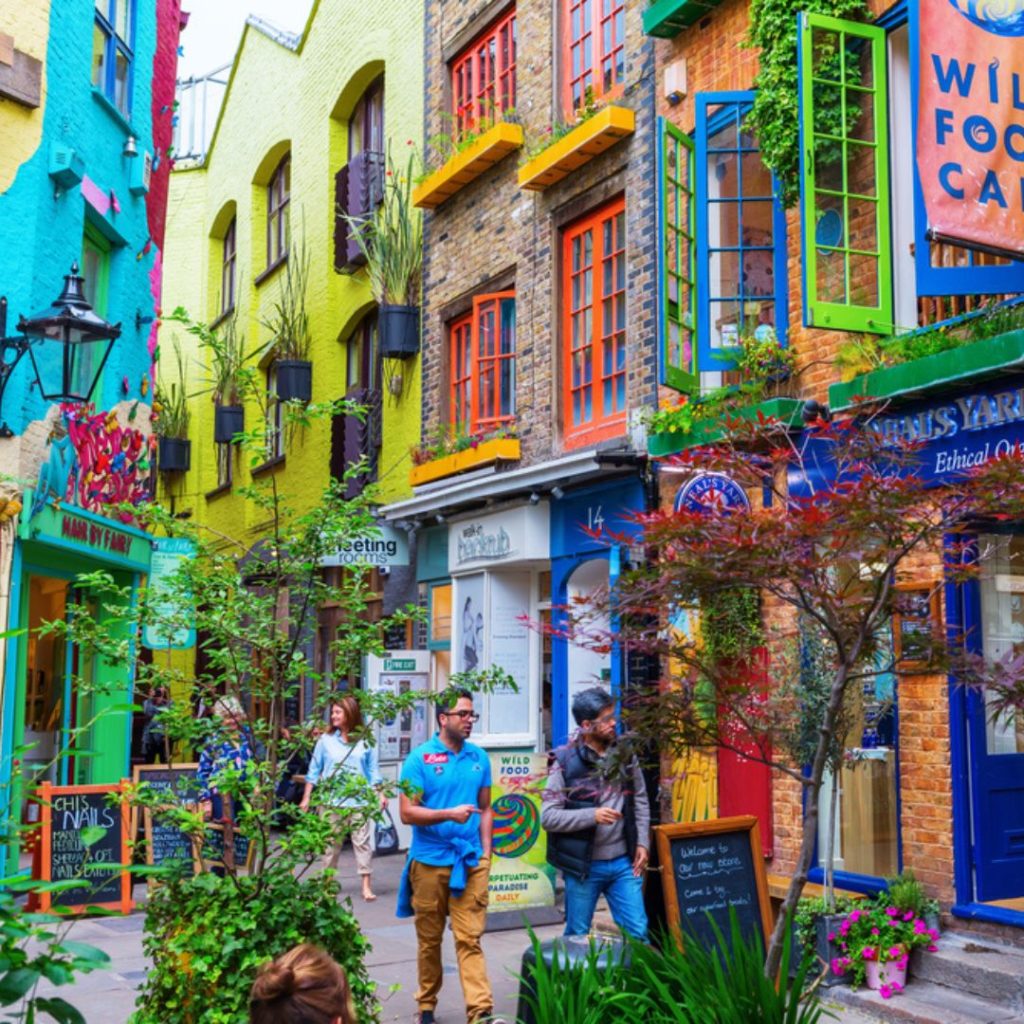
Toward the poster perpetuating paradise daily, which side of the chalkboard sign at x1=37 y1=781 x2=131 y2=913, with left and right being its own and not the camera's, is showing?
left

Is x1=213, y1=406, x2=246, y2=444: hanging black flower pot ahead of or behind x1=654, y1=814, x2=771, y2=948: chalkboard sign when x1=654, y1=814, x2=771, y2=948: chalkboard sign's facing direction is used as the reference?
behind

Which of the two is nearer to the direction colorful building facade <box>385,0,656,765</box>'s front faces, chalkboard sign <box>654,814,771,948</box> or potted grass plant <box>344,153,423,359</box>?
the chalkboard sign

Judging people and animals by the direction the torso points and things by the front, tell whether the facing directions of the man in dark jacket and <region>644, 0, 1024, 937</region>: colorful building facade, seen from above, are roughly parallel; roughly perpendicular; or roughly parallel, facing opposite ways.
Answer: roughly perpendicular

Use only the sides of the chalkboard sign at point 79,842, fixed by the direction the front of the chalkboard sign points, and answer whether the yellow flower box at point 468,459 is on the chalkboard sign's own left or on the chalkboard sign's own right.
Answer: on the chalkboard sign's own left

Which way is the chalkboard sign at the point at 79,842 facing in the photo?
toward the camera

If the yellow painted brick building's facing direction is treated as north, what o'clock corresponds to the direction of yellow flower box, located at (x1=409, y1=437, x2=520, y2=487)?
The yellow flower box is roughly at 10 o'clock from the yellow painted brick building.

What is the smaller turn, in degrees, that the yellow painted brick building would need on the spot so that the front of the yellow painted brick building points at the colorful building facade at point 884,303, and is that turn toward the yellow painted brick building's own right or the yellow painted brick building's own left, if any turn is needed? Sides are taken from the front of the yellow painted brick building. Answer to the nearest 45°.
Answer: approximately 45° to the yellow painted brick building's own left

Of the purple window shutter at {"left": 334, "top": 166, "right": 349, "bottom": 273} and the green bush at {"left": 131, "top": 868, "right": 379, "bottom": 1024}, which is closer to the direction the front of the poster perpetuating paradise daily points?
the green bush

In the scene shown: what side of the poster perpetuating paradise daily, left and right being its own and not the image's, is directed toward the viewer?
front

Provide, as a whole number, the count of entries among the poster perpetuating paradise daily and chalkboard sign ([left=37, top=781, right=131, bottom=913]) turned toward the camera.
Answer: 2

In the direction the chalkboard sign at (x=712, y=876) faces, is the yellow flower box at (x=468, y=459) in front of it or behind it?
behind

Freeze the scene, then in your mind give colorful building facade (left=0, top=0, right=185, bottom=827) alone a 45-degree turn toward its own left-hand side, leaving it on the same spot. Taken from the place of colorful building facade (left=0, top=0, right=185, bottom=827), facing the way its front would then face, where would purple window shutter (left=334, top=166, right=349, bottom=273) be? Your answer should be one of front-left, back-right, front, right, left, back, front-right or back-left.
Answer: front-left

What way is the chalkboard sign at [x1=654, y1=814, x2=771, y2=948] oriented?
toward the camera

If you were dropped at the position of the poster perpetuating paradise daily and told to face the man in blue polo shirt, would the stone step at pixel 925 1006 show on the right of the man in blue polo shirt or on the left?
left
